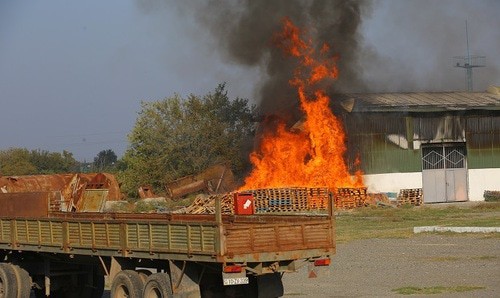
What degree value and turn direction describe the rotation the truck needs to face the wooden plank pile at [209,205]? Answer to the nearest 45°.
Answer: approximately 45° to its right

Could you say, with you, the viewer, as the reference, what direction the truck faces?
facing away from the viewer and to the left of the viewer
